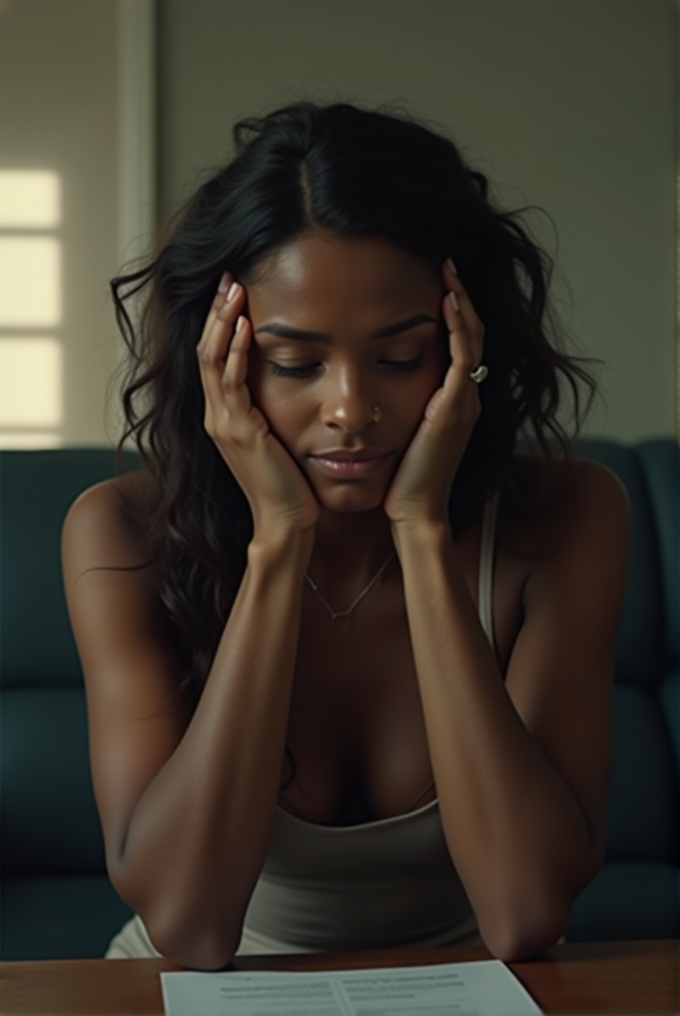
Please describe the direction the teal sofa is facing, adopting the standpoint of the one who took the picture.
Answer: facing the viewer

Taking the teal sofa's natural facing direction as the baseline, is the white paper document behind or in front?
in front

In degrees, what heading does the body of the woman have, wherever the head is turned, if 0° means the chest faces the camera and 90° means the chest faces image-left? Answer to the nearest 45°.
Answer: approximately 0°

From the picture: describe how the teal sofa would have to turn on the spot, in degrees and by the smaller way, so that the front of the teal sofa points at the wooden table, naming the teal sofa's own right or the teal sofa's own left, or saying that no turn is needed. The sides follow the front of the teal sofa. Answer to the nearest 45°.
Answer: approximately 45° to the teal sofa's own left
